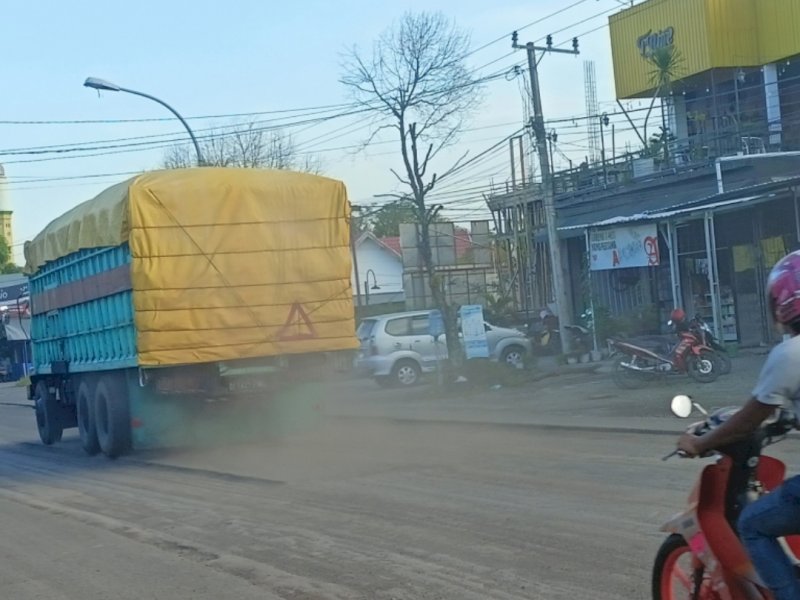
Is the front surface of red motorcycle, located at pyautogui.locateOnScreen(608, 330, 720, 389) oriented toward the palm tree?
no

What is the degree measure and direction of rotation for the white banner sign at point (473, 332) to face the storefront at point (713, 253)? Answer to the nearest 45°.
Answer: approximately 135° to its left

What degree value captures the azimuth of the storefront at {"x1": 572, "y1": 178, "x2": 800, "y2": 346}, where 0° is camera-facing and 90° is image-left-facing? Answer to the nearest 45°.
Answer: approximately 45°

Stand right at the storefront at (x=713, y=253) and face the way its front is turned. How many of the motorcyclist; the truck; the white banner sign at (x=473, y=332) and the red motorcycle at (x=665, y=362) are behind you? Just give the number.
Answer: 0

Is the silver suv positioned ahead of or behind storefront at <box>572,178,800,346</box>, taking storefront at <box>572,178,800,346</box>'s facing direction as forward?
ahead

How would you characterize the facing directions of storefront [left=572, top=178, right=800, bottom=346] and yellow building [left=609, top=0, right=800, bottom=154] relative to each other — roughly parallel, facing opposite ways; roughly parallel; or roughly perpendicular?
roughly parallel

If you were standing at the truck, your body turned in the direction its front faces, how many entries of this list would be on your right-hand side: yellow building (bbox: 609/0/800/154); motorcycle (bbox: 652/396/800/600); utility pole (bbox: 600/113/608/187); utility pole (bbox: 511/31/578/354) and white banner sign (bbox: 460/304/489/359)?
4

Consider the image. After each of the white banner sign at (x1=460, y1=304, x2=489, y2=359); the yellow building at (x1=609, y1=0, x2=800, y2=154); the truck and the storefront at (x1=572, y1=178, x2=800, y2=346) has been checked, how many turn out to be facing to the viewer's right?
0

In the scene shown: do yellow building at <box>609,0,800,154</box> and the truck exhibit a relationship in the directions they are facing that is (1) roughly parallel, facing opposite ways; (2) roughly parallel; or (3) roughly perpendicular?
roughly perpendicular

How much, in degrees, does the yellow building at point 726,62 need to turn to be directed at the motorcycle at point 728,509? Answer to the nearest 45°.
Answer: approximately 45° to its left

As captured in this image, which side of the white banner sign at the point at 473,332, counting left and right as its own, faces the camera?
front

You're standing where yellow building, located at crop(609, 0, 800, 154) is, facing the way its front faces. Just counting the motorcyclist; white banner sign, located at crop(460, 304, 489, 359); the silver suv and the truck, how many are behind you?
0

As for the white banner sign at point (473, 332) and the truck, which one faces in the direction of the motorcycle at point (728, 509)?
the white banner sign
